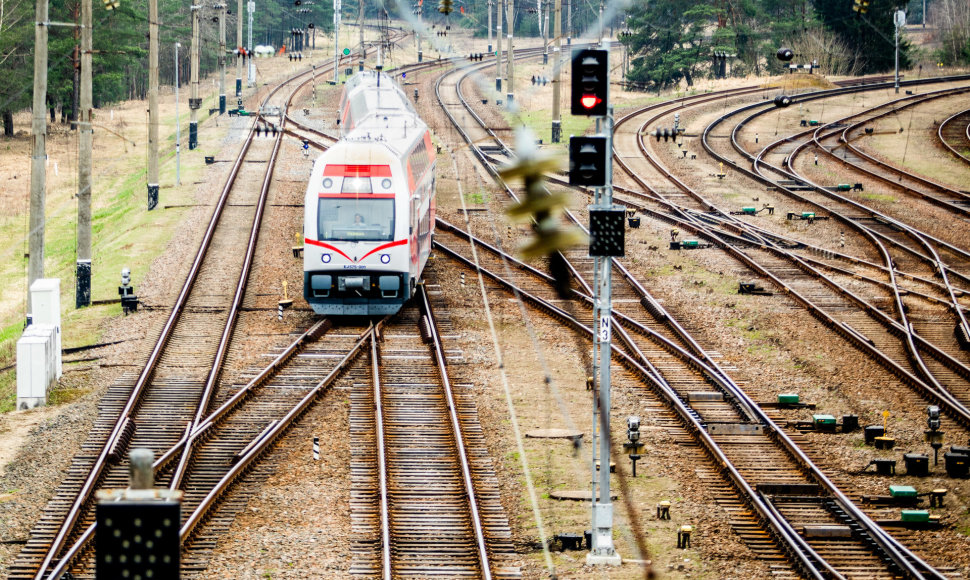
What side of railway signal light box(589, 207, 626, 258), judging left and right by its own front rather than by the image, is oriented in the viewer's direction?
front

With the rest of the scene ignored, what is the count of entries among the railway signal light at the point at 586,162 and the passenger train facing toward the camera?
2

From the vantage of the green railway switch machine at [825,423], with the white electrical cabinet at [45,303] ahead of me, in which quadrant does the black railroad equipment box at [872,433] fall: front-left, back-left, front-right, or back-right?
back-left

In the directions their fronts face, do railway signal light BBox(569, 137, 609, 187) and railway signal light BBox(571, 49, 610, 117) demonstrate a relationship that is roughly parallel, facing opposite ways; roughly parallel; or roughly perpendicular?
roughly parallel

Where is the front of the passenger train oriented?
toward the camera

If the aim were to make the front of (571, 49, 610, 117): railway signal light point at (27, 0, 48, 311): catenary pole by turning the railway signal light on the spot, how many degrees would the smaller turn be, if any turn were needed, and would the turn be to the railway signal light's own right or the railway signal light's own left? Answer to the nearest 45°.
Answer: approximately 135° to the railway signal light's own right
